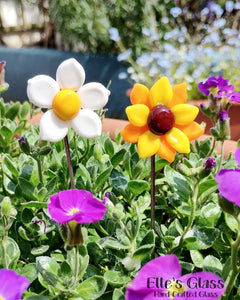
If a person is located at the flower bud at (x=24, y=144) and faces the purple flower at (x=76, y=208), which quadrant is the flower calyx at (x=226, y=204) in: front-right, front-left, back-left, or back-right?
front-left

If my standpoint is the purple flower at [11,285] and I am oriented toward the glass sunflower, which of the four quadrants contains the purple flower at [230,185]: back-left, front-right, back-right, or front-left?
front-right

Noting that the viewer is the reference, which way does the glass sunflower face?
facing the viewer
